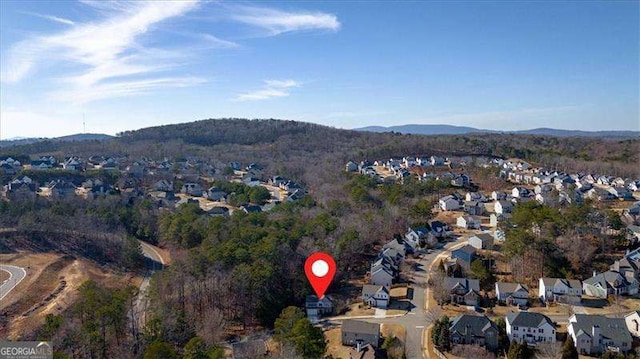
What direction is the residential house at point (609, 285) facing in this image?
toward the camera

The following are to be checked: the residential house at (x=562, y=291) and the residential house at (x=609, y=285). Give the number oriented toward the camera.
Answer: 2

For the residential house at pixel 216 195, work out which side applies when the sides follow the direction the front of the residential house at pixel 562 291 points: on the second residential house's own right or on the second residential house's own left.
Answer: on the second residential house's own right

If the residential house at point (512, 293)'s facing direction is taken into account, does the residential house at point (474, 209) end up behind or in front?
behind

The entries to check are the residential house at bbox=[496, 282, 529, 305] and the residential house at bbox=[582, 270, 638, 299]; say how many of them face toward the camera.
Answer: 2

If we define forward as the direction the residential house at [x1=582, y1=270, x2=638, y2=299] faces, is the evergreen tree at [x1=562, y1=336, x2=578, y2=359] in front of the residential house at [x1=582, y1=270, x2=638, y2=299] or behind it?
in front

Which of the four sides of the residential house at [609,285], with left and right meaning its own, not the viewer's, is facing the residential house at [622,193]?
back

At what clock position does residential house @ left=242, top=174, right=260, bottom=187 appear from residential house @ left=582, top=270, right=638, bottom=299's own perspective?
residential house @ left=242, top=174, right=260, bottom=187 is roughly at 4 o'clock from residential house @ left=582, top=270, right=638, bottom=299.

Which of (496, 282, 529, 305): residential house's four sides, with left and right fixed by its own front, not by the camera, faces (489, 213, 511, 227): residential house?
back

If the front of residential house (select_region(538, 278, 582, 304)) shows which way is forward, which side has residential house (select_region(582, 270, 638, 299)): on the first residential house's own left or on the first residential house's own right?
on the first residential house's own left

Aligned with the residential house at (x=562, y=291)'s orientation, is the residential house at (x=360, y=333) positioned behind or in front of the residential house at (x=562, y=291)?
in front

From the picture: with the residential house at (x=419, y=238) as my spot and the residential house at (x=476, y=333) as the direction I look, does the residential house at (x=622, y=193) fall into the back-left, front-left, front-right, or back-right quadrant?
back-left

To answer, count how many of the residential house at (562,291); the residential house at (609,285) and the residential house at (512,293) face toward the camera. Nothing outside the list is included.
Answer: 3

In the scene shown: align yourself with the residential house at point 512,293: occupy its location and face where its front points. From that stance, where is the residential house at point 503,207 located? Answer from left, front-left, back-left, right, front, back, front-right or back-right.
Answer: back

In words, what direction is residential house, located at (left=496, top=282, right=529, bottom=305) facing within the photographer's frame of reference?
facing the viewer
